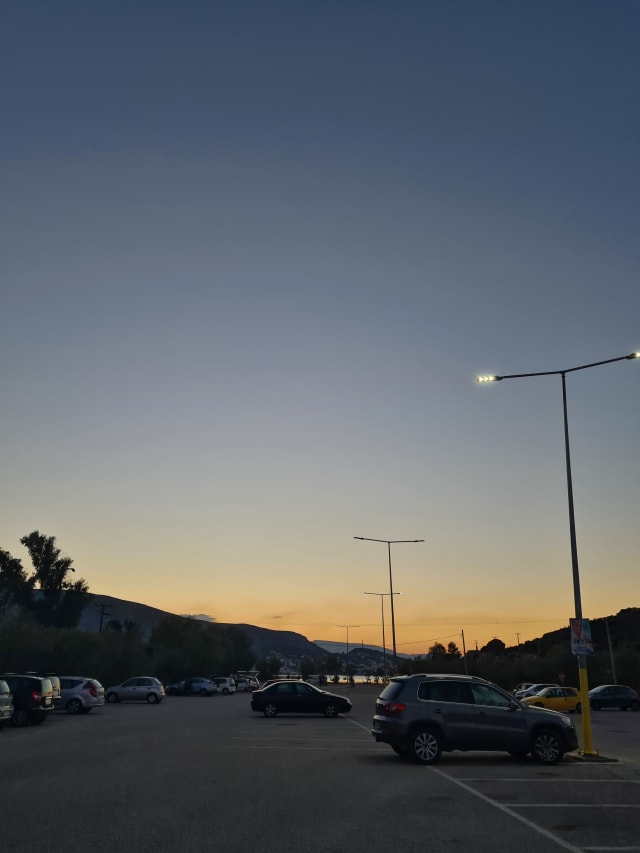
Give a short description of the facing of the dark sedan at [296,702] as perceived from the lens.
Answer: facing to the right of the viewer

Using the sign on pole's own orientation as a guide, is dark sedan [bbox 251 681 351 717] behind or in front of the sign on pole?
behind

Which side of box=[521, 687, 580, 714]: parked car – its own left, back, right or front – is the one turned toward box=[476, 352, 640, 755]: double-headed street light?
left

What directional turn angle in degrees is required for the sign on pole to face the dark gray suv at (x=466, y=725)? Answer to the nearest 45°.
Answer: approximately 45° to its right

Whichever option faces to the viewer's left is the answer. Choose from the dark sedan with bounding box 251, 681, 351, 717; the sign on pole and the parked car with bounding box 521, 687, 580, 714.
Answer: the parked car

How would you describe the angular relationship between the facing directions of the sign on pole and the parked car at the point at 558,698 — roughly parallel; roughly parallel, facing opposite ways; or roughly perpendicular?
roughly perpendicular

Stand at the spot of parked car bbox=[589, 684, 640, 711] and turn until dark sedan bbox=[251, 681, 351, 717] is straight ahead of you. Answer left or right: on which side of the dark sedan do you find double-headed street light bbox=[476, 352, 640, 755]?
left

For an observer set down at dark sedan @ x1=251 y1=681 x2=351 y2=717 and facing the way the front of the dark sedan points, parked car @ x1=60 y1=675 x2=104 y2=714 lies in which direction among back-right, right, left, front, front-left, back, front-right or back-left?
back

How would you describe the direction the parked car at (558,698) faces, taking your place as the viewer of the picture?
facing to the left of the viewer

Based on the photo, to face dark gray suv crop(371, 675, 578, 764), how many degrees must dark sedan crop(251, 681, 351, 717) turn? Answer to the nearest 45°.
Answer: approximately 90° to its right

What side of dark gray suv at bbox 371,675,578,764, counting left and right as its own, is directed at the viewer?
right

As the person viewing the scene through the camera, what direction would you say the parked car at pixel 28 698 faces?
facing away from the viewer and to the left of the viewer
